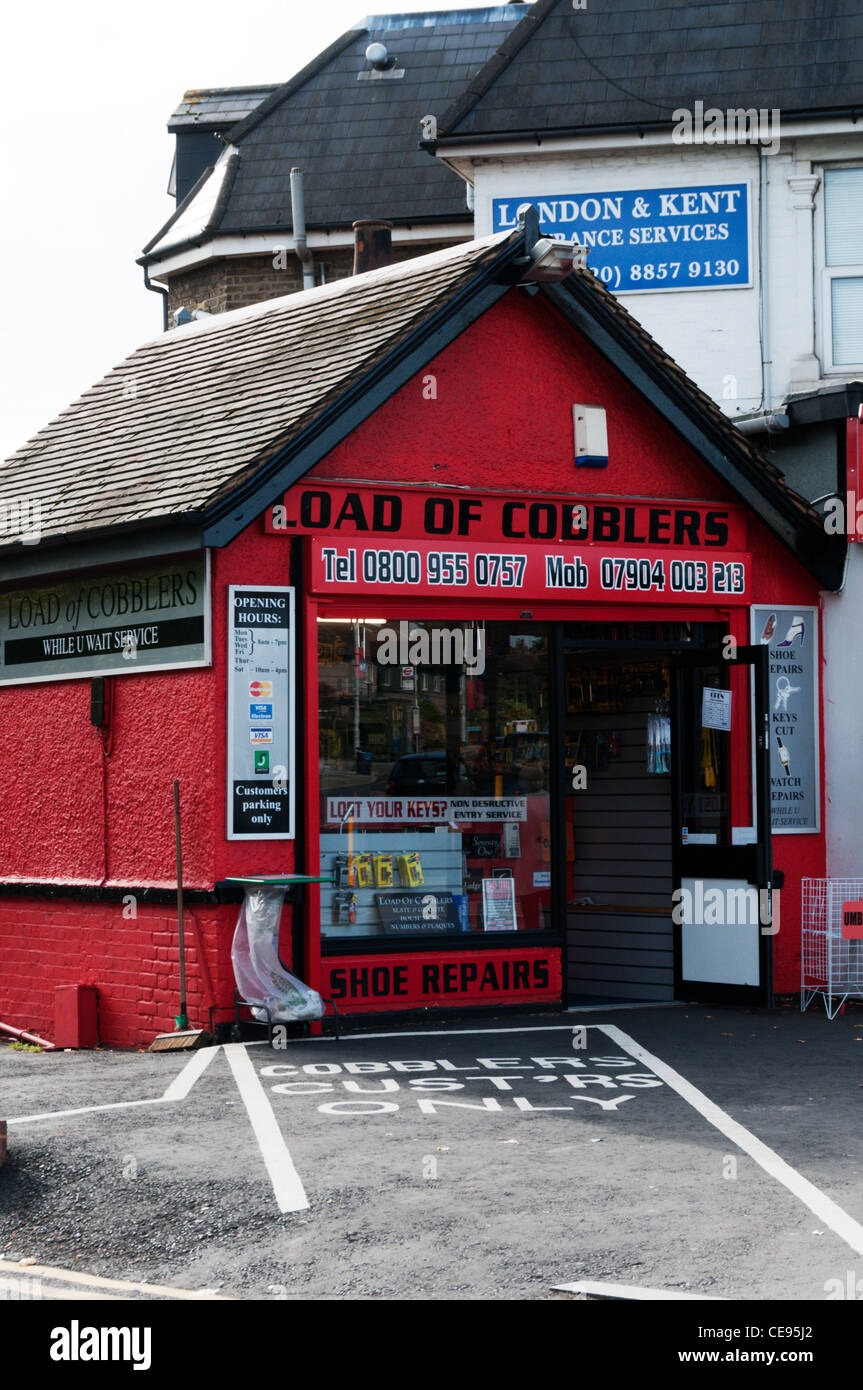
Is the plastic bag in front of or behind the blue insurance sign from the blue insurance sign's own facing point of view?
in front

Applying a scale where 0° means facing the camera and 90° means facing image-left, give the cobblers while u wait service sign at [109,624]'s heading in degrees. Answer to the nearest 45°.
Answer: approximately 45°

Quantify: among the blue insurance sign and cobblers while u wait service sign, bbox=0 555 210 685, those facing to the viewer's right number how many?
0

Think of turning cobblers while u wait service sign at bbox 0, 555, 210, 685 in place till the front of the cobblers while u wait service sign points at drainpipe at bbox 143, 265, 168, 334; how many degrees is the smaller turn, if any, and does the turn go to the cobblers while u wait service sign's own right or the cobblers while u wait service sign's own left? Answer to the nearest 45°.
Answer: approximately 135° to the cobblers while u wait service sign's own right

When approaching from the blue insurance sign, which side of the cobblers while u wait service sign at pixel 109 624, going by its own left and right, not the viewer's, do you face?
back

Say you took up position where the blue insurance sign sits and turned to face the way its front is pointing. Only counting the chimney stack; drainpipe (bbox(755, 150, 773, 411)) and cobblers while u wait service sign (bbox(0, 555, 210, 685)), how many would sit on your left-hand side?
1

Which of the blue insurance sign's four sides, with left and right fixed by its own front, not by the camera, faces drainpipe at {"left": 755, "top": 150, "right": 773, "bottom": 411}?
left

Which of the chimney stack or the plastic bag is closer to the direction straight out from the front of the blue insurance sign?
the plastic bag

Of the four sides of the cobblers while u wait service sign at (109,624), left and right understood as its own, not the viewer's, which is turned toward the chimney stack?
back

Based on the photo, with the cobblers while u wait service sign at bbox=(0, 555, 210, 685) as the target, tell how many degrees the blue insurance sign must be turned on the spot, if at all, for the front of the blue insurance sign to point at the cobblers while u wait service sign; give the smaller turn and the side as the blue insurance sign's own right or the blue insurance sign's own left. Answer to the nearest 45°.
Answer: approximately 45° to the blue insurance sign's own right

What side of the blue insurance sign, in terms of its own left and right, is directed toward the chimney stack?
right

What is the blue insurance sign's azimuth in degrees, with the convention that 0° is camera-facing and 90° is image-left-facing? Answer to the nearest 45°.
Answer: approximately 0°
